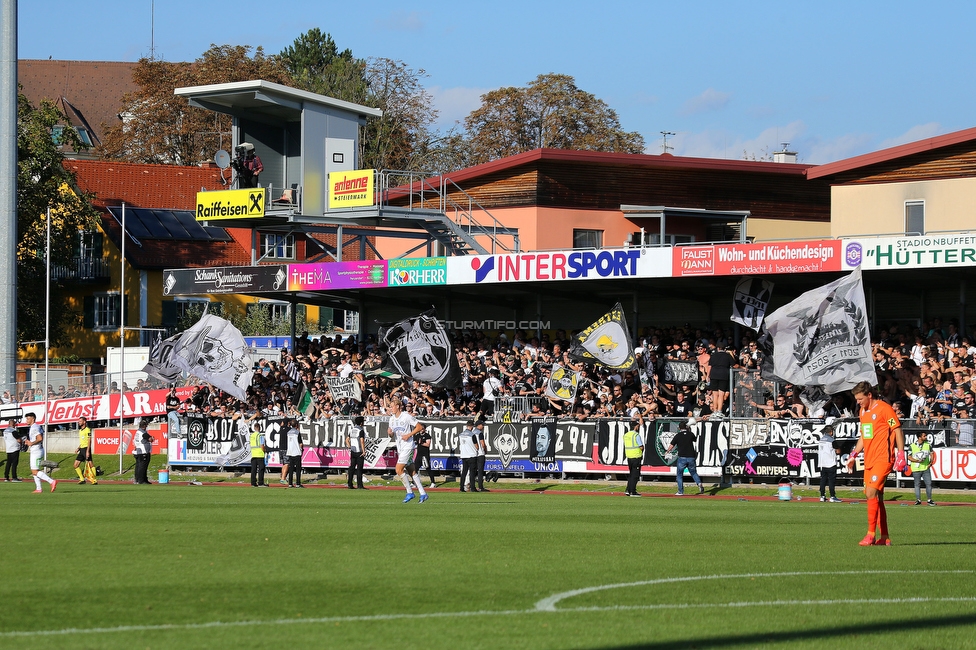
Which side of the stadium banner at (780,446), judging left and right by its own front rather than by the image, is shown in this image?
front

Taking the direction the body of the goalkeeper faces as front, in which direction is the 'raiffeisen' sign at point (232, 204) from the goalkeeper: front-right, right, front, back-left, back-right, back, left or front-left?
right

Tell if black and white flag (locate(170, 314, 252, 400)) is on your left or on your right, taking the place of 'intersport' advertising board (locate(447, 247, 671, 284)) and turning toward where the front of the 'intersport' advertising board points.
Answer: on your right

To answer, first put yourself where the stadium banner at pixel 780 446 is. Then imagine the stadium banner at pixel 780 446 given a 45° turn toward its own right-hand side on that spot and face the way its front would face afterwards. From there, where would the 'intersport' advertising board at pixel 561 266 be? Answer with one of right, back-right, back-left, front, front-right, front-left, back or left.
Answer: right

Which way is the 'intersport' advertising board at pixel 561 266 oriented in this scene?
toward the camera

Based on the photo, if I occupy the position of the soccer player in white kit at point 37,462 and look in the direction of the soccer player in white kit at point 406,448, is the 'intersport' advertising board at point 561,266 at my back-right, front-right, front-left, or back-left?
front-left

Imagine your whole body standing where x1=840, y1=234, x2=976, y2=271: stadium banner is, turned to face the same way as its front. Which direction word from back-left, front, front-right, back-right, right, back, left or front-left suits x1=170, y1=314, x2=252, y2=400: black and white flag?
right

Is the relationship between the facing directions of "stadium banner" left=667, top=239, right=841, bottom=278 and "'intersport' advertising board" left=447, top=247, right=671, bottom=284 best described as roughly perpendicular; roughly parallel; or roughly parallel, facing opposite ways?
roughly parallel

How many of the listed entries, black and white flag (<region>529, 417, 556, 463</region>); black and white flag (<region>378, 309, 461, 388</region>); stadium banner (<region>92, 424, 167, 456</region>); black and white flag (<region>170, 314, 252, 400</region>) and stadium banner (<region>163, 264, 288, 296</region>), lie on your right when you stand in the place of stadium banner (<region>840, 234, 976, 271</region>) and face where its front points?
5

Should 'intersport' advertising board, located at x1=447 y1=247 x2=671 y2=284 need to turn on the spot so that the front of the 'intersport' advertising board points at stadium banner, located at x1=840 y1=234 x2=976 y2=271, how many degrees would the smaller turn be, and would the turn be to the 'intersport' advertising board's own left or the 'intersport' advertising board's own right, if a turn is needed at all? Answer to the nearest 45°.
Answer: approximately 45° to the 'intersport' advertising board's own left

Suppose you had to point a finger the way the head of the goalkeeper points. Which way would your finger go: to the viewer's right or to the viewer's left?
to the viewer's left

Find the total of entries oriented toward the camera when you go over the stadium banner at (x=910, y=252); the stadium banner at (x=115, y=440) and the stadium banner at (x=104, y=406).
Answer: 3

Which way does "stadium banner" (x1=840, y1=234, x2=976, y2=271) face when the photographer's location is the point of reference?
facing the viewer

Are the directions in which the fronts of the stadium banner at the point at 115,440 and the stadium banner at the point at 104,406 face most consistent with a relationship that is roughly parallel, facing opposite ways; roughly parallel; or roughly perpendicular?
roughly parallel
